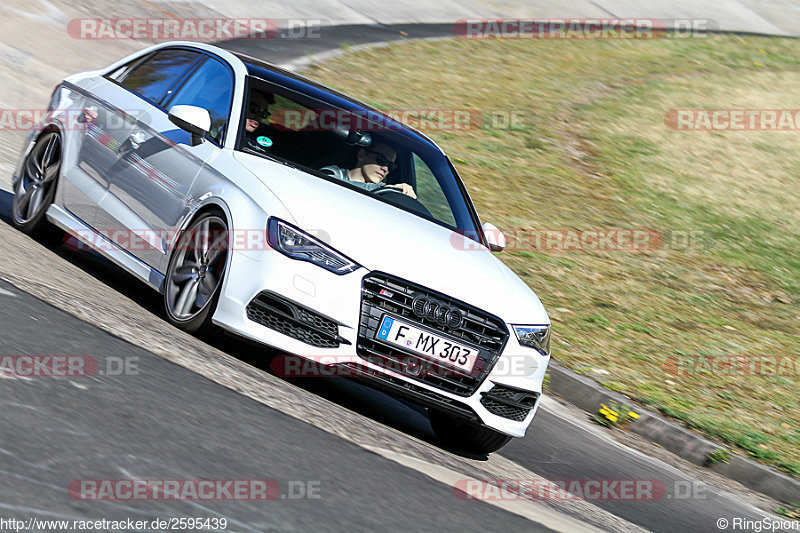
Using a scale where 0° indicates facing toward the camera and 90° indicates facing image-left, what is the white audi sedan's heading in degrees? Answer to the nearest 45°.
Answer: approximately 315°

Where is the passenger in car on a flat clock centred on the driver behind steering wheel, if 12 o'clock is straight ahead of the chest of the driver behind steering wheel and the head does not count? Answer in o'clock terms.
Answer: The passenger in car is roughly at 4 o'clock from the driver behind steering wheel.
